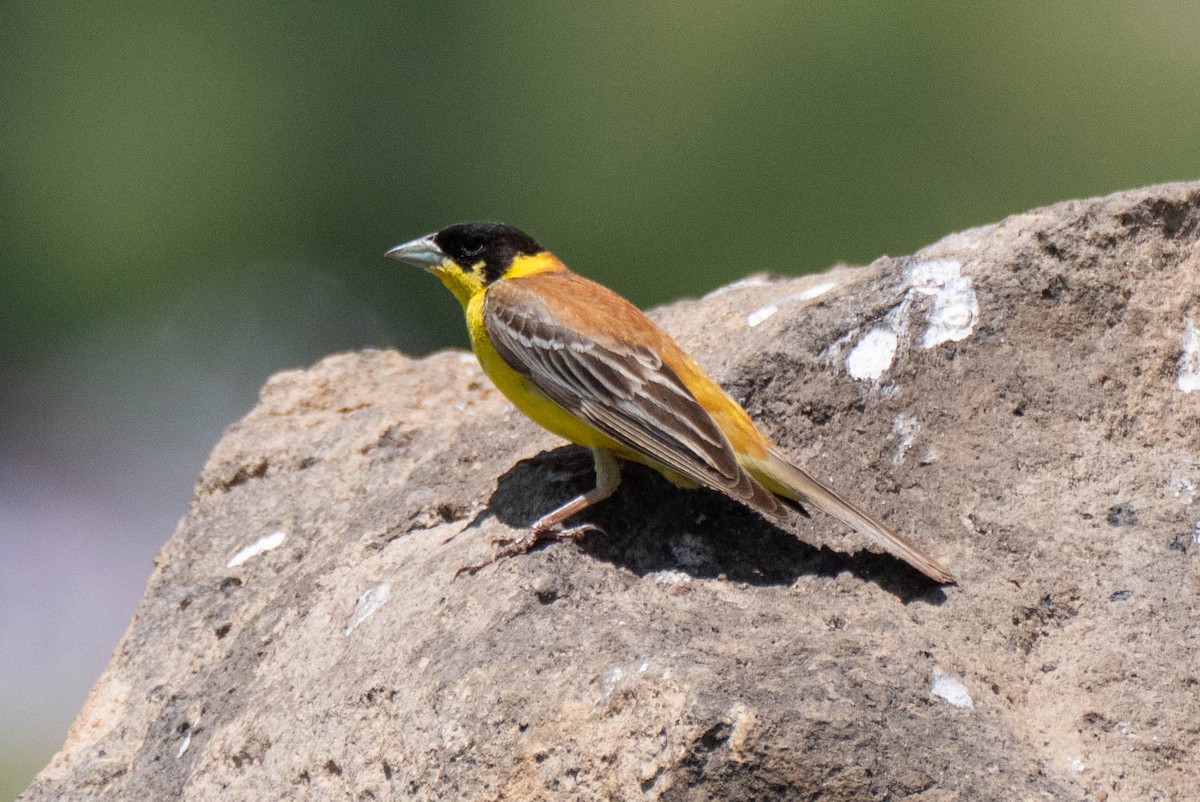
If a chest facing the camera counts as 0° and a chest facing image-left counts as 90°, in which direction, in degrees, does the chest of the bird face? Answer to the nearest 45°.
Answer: approximately 90°
